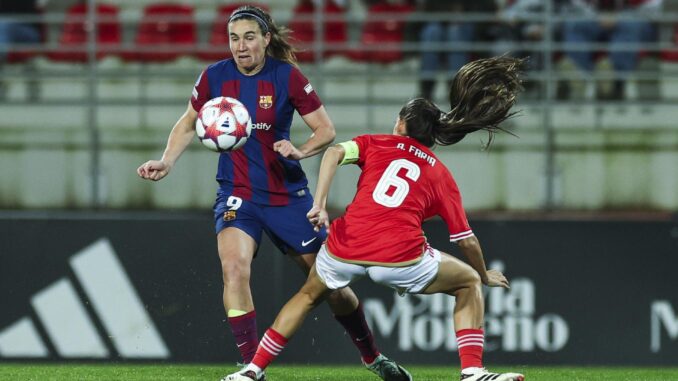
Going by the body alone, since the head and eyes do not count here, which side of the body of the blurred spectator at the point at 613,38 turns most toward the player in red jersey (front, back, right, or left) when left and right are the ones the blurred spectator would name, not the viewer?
front

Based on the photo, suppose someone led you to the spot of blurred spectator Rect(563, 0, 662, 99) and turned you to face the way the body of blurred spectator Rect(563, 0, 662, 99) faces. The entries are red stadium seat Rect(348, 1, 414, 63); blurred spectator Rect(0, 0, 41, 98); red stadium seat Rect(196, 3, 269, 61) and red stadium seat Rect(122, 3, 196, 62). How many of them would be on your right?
4

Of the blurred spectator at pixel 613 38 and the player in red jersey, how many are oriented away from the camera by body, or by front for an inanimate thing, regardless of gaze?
1

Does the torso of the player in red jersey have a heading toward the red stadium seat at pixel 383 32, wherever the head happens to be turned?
yes

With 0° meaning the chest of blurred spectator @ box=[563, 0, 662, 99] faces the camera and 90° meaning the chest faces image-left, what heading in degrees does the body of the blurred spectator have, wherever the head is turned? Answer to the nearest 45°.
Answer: approximately 0°

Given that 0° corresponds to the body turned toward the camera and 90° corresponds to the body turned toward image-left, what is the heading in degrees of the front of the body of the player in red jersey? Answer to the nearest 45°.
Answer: approximately 180°

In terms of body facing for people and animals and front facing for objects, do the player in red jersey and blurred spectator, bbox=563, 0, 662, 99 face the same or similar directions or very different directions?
very different directions

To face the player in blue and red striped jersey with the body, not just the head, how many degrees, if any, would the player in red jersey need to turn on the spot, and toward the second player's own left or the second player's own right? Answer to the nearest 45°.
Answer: approximately 45° to the second player's own left

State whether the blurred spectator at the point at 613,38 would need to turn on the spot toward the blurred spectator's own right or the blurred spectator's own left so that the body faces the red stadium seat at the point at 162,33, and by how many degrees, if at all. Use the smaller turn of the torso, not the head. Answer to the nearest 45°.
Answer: approximately 90° to the blurred spectator's own right

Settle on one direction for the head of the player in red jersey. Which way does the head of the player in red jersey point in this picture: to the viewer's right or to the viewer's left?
to the viewer's left
